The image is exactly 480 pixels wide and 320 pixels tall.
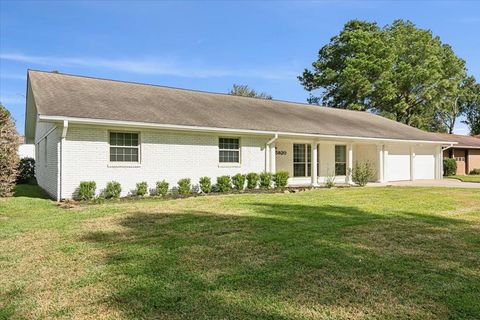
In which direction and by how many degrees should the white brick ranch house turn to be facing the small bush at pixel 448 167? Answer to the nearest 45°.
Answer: approximately 90° to its left

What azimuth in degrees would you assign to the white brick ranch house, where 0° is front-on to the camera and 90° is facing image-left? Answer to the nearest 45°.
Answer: approximately 315°

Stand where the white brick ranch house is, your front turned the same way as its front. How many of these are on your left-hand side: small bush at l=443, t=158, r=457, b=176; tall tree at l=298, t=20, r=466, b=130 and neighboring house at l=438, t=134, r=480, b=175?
3

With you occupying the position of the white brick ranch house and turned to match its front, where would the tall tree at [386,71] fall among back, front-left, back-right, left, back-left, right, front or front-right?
left

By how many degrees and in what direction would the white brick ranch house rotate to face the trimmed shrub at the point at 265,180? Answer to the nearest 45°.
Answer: approximately 45° to its left

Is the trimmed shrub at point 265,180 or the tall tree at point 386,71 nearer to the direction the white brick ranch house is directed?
the trimmed shrub

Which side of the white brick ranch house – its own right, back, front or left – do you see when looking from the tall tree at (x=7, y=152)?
right
